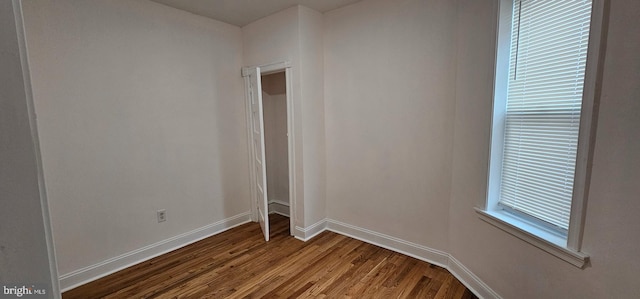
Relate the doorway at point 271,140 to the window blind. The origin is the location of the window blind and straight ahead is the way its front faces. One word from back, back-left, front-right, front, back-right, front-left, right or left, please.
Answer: front-right

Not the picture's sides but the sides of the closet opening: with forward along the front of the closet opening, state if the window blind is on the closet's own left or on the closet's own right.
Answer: on the closet's own left

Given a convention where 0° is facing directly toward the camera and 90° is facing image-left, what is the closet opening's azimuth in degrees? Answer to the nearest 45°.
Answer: approximately 45°

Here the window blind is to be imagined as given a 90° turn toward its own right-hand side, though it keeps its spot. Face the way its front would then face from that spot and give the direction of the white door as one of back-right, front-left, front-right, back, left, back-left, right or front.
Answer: front-left

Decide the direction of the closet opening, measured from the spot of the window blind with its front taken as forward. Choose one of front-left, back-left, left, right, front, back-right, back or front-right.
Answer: front-right

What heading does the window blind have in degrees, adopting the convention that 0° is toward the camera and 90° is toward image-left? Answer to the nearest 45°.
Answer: approximately 45°

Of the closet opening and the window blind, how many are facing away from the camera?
0
